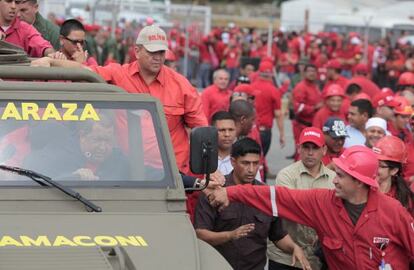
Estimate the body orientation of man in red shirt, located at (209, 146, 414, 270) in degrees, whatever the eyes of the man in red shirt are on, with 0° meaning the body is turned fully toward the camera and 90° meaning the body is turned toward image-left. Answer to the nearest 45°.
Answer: approximately 45°

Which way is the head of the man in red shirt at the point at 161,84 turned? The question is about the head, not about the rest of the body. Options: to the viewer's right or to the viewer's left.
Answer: to the viewer's right

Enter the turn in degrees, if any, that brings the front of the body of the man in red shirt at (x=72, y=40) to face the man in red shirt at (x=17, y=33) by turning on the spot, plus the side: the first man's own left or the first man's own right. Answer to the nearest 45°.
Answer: approximately 90° to the first man's own right

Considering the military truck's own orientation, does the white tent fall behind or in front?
behind

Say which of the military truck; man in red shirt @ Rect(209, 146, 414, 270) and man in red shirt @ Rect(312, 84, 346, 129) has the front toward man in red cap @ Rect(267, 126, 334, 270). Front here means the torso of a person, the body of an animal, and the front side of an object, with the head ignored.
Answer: man in red shirt @ Rect(312, 84, 346, 129)

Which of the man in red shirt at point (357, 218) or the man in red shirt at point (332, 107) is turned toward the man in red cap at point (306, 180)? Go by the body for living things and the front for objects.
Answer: the man in red shirt at point (332, 107)

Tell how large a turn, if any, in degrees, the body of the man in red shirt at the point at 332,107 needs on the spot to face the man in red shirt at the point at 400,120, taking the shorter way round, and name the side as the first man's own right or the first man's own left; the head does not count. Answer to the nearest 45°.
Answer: approximately 45° to the first man's own left

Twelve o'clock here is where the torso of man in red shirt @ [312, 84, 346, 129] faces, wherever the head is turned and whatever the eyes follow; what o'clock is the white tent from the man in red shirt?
The white tent is roughly at 6 o'clock from the man in red shirt.

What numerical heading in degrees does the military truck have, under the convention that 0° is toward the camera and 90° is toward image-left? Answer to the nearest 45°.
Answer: approximately 0°

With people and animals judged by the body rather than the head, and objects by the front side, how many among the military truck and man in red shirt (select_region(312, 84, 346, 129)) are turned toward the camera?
2
